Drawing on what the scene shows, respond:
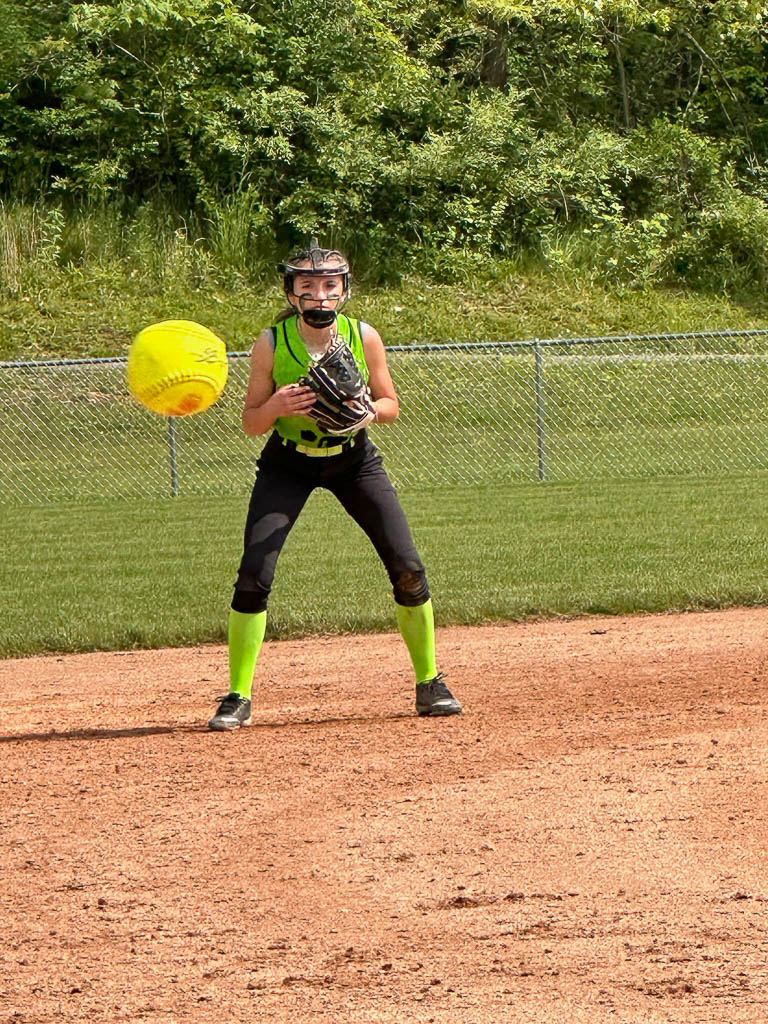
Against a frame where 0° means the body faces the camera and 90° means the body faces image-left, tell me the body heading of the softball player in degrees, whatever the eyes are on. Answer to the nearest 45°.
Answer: approximately 0°

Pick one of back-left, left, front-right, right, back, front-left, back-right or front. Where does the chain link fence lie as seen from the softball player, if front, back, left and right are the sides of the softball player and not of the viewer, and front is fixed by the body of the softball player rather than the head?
back
